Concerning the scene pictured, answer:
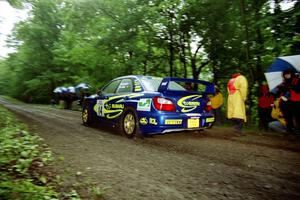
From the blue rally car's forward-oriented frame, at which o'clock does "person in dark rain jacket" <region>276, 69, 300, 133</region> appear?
The person in dark rain jacket is roughly at 4 o'clock from the blue rally car.

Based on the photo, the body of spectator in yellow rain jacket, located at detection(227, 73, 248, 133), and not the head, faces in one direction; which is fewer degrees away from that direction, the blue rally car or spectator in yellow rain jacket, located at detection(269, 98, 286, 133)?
the blue rally car

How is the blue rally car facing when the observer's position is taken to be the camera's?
facing away from the viewer and to the left of the viewer

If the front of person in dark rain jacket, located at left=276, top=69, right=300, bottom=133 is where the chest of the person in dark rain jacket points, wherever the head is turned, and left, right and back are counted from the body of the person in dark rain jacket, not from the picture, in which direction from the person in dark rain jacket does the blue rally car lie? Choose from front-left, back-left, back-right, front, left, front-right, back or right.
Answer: front

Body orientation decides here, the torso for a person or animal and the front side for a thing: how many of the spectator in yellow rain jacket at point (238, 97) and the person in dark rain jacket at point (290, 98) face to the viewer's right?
0

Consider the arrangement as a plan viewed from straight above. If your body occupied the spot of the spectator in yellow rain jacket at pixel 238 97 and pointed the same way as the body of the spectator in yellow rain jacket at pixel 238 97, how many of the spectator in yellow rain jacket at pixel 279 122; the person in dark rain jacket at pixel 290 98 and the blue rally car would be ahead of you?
1

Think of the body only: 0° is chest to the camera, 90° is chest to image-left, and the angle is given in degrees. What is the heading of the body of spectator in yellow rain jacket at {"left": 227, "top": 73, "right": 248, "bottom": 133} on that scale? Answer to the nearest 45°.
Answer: approximately 45°

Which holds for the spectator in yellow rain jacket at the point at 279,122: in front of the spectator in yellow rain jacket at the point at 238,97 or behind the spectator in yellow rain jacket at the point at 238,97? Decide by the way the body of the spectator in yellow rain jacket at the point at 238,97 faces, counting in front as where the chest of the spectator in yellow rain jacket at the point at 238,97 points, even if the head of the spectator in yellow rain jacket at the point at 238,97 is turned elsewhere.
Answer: behind

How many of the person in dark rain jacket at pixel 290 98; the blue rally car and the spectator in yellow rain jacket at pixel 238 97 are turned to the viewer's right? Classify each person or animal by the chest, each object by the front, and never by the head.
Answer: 0

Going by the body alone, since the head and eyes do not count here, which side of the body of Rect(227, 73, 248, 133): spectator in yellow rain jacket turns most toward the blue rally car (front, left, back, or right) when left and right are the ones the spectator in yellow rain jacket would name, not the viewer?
front

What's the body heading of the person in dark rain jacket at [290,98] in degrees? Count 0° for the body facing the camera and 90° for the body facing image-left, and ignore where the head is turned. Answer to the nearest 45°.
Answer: approximately 45°
